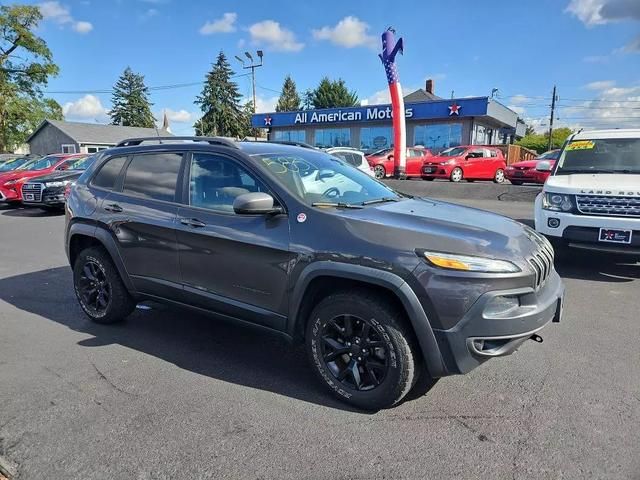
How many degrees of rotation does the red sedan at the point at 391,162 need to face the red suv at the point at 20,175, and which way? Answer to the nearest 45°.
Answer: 0° — it already faces it

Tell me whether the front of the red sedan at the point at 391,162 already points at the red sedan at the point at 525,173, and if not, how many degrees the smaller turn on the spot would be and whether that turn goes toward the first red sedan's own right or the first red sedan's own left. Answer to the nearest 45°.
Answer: approximately 90° to the first red sedan's own left

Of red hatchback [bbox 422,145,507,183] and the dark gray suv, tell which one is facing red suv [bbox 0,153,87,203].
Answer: red hatchback [bbox 422,145,507,183]

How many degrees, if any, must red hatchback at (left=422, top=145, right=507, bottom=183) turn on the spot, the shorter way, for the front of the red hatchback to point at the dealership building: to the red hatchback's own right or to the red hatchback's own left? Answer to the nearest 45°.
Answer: approximately 135° to the red hatchback's own right

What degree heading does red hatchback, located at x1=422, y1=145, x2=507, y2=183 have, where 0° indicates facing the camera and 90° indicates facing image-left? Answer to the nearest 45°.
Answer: approximately 45°

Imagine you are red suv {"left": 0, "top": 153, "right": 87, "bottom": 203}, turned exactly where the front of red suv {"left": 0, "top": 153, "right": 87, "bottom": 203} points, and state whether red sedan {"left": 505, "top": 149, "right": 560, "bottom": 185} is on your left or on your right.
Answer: on your left

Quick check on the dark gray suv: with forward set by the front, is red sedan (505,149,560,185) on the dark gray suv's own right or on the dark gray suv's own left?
on the dark gray suv's own left

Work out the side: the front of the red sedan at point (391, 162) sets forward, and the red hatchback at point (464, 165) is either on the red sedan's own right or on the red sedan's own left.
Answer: on the red sedan's own left
